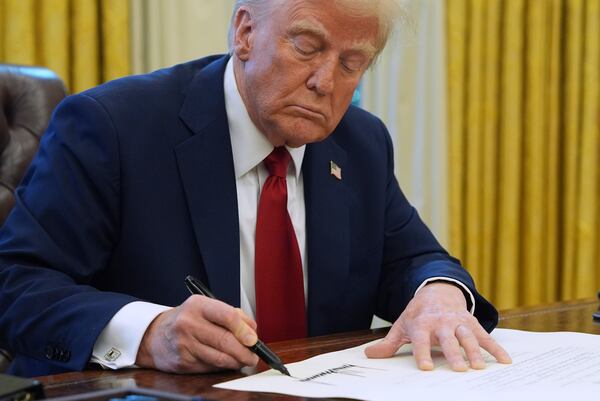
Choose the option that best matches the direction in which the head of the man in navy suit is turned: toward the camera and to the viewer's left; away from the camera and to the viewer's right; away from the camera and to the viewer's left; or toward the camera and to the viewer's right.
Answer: toward the camera and to the viewer's right

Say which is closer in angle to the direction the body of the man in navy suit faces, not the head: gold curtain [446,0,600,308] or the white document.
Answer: the white document

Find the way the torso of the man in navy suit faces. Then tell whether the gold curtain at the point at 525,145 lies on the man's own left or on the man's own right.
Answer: on the man's own left

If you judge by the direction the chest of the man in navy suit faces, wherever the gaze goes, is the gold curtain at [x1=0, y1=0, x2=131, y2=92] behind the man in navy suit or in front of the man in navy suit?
behind

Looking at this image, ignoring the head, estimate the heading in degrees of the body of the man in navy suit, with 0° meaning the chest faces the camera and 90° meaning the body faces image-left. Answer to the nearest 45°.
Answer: approximately 315°
